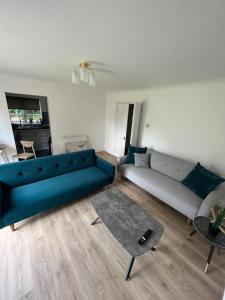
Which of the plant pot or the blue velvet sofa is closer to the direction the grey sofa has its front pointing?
the blue velvet sofa

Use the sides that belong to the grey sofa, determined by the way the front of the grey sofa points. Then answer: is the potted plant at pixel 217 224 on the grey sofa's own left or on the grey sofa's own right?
on the grey sofa's own left

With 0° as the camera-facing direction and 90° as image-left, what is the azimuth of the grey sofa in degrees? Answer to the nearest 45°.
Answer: approximately 45°

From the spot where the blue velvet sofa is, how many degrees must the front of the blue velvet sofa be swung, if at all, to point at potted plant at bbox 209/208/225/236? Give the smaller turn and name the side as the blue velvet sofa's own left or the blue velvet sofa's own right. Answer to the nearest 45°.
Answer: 0° — it already faces it

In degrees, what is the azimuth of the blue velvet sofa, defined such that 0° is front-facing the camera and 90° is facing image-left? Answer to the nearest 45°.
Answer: approximately 315°

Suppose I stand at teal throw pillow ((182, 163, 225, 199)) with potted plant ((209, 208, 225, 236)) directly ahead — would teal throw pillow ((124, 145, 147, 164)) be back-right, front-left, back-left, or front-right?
back-right

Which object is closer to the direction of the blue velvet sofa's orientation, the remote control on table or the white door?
the remote control on table
